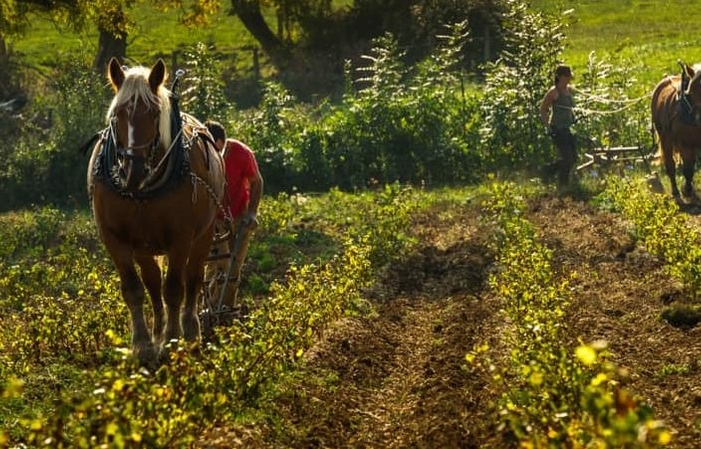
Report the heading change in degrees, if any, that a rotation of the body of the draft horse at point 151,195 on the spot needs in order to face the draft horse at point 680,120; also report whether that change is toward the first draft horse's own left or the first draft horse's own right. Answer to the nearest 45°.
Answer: approximately 135° to the first draft horse's own left

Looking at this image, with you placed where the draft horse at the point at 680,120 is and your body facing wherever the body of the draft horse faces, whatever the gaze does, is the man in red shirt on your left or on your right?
on your right

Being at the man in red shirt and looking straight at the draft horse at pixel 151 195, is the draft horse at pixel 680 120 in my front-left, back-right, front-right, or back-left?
back-left

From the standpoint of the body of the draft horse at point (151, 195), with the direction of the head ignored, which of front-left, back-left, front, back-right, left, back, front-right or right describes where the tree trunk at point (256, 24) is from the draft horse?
back

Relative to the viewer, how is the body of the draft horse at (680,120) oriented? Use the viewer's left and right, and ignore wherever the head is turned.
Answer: facing the viewer and to the right of the viewer

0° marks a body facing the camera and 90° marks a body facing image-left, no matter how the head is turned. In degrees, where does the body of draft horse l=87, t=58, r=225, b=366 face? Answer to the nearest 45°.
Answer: approximately 0°

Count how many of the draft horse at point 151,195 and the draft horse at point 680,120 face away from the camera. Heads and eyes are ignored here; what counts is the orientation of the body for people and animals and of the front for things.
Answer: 0
